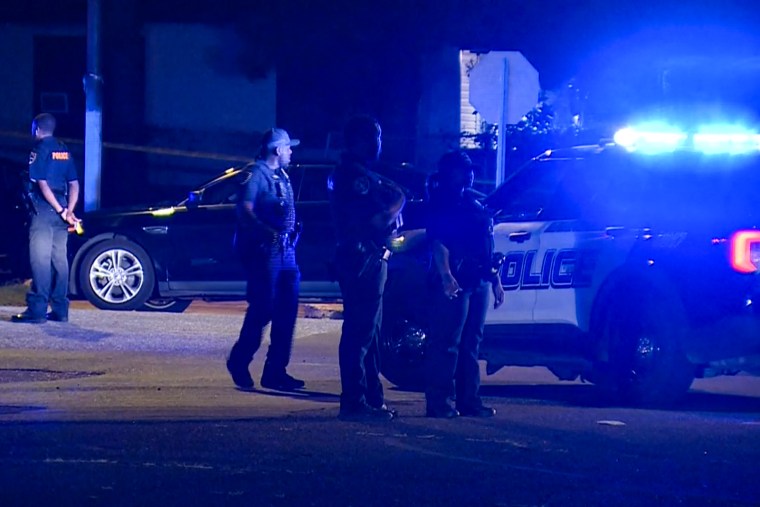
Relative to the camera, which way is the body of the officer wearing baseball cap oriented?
to the viewer's right

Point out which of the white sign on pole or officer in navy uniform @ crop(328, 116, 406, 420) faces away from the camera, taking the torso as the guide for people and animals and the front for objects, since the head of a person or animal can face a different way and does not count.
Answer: the white sign on pole

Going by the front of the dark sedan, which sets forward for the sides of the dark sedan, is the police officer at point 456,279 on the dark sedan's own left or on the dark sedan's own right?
on the dark sedan's own left

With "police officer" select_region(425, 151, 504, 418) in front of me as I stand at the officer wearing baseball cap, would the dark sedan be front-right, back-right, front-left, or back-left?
back-left

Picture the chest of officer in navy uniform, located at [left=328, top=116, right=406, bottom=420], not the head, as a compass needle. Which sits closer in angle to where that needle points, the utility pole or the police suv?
the police suv

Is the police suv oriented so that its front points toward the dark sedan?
yes

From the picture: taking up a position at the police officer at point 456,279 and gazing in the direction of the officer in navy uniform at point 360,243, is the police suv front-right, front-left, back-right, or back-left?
back-right

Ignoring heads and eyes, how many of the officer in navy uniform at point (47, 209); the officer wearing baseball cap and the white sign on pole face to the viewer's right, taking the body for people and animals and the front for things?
1

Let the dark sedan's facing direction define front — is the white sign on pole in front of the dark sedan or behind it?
behind

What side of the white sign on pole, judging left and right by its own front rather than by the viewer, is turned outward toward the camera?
back

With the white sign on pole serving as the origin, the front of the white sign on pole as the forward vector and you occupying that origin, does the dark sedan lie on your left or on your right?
on your left

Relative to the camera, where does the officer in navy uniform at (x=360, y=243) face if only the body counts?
to the viewer's right

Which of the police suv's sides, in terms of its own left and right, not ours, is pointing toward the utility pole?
front
